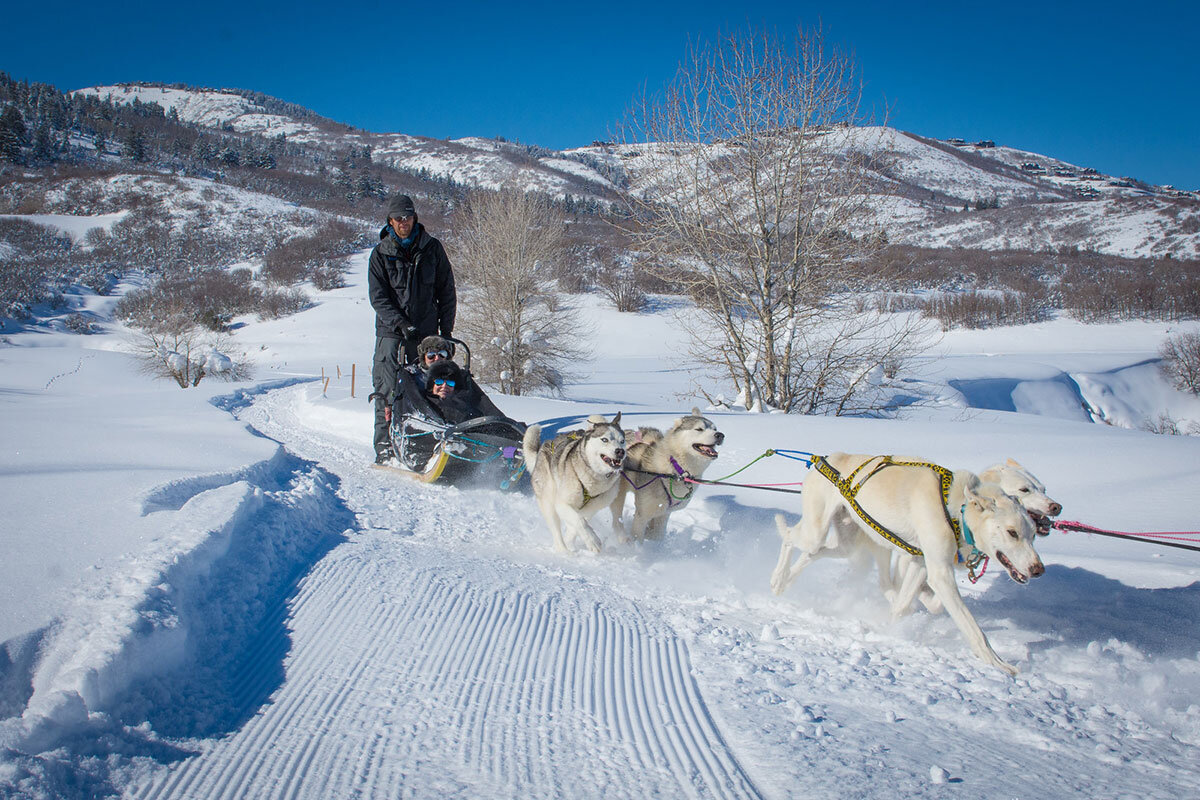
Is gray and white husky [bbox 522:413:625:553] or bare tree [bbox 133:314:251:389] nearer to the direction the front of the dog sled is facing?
the gray and white husky

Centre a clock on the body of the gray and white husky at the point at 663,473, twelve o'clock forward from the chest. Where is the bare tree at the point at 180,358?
The bare tree is roughly at 6 o'clock from the gray and white husky.

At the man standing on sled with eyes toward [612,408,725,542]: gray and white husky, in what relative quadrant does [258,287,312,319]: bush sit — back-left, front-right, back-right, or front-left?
back-left

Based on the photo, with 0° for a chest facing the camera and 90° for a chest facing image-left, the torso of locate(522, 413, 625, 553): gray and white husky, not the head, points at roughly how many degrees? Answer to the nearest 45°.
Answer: approximately 315°

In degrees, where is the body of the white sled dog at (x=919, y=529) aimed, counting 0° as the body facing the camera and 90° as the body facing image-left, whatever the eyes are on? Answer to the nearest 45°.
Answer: approximately 315°

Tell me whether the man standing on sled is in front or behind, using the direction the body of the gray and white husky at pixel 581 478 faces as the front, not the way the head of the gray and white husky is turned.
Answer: behind

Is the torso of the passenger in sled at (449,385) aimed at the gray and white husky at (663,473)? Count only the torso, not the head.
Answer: yes

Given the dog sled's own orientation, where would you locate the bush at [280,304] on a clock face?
The bush is roughly at 7 o'clock from the dog sled.

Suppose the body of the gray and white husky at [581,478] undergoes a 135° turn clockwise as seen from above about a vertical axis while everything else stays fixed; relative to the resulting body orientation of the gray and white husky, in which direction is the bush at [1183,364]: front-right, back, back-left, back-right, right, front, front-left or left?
back-right
